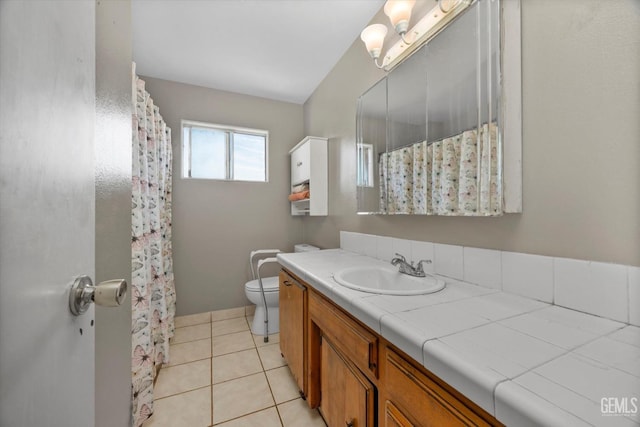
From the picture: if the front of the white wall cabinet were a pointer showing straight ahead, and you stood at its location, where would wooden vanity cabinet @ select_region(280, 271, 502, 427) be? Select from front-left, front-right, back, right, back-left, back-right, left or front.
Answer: front-left

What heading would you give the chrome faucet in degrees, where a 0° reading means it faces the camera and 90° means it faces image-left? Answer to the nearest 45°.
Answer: approximately 45°

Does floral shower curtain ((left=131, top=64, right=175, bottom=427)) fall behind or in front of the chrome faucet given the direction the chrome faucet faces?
in front

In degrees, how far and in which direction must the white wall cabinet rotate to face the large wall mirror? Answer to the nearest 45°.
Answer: approximately 90° to its left

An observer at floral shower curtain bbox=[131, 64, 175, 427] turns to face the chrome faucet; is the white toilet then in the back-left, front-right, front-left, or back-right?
front-left

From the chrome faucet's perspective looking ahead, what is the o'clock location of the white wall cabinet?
The white wall cabinet is roughly at 3 o'clock from the chrome faucet.

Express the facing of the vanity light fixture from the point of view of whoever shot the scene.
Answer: facing the viewer and to the left of the viewer

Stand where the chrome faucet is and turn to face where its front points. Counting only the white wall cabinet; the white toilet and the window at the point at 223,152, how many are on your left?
0

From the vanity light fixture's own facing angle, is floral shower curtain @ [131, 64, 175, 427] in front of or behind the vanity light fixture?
in front

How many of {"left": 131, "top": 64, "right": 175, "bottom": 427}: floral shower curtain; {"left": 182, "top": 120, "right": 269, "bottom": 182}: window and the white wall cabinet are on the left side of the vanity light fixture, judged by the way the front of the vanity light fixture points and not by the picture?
0

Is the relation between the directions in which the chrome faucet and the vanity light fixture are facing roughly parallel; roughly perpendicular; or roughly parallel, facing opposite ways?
roughly parallel

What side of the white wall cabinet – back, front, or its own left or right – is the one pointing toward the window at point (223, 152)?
front

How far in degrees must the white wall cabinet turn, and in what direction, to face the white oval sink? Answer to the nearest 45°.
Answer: approximately 45° to its left
